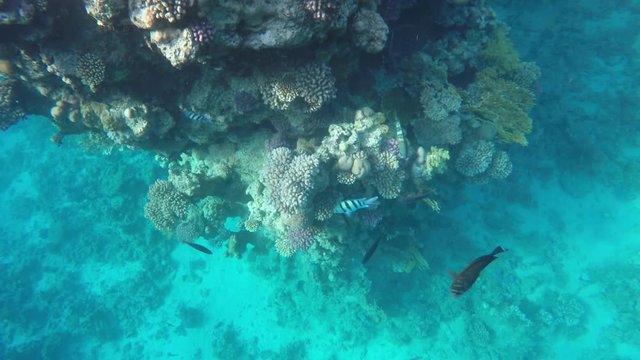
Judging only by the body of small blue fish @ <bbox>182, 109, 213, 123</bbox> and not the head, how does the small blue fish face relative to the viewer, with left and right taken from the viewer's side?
facing to the right of the viewer

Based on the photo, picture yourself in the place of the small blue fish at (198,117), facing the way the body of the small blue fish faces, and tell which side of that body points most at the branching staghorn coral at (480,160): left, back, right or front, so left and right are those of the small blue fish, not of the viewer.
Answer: front

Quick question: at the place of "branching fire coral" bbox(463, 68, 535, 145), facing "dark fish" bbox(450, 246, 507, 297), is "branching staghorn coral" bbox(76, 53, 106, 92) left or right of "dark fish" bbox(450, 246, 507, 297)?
right

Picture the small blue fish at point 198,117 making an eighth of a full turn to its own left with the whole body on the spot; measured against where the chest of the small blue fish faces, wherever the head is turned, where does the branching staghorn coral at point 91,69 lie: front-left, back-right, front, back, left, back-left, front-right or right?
front-right

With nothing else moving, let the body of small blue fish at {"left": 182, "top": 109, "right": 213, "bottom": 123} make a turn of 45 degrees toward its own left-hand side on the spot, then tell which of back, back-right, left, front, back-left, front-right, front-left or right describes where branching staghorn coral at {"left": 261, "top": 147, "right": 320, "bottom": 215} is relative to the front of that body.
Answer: right

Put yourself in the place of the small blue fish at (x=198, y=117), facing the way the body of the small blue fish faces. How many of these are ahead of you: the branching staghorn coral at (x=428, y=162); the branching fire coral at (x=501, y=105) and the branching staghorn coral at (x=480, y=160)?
3

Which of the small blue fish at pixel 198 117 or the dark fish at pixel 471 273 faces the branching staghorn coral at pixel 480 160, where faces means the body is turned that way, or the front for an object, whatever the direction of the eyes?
the small blue fish

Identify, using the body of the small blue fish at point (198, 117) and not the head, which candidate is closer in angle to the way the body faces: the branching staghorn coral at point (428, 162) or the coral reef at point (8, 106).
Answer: the branching staghorn coral
